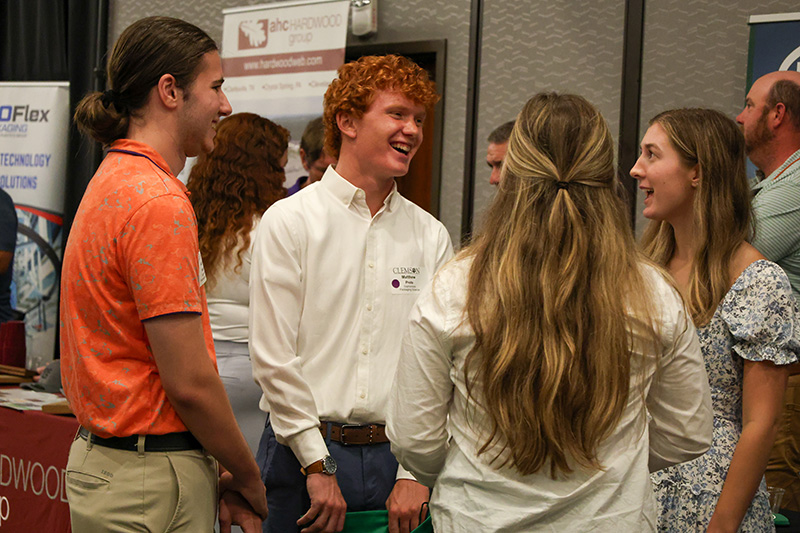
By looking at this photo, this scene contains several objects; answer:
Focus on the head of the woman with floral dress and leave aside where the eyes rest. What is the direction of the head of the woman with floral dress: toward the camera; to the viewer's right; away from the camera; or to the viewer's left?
to the viewer's left

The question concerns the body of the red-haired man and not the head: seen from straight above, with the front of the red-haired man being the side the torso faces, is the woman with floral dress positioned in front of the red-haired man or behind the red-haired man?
in front

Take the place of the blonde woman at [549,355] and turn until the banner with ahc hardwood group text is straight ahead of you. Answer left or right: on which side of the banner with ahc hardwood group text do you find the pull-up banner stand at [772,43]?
right

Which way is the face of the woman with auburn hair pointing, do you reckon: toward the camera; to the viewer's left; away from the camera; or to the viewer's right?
away from the camera

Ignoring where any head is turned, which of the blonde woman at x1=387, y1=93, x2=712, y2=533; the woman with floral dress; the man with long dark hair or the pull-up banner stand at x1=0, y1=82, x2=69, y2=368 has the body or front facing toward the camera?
the pull-up banner stand

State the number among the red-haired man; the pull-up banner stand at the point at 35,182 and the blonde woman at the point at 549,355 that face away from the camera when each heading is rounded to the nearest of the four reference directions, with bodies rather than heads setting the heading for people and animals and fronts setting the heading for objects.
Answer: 1

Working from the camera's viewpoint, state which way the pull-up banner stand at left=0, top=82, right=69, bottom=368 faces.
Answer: facing the viewer

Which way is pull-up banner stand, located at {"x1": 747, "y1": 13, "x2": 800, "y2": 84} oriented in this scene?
toward the camera

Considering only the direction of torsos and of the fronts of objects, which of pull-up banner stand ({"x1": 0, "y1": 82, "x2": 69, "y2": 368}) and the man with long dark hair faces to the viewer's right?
the man with long dark hair

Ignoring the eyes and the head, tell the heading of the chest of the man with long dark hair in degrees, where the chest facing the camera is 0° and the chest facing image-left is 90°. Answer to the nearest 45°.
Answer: approximately 270°

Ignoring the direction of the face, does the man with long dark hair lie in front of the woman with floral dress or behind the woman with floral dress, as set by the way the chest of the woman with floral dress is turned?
in front

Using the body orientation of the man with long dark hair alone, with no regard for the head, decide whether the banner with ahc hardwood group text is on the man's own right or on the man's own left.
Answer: on the man's own left

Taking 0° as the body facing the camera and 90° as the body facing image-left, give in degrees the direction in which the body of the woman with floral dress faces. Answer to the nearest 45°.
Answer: approximately 90°

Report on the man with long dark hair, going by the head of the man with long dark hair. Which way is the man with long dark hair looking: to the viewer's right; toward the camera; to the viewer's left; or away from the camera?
to the viewer's right

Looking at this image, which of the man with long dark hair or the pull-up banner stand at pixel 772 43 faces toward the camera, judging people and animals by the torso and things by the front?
the pull-up banner stand

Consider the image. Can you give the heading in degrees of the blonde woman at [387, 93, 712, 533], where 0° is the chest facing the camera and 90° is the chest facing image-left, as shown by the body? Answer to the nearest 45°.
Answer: approximately 180°

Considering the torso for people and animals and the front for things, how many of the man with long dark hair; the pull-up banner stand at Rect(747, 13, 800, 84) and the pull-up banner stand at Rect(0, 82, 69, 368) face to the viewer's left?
0
